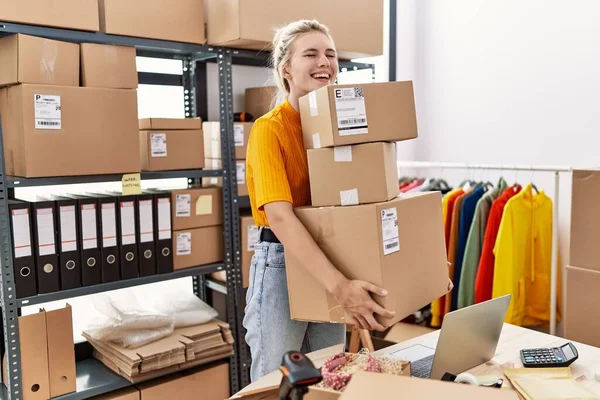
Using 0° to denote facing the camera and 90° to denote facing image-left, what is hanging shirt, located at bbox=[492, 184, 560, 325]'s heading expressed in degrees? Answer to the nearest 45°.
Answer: approximately 315°

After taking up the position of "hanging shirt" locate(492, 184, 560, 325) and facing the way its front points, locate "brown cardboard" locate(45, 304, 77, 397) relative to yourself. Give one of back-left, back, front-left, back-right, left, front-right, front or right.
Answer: right

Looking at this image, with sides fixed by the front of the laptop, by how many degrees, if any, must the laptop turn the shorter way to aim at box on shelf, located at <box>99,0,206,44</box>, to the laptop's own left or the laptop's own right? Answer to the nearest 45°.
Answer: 0° — it already faces it

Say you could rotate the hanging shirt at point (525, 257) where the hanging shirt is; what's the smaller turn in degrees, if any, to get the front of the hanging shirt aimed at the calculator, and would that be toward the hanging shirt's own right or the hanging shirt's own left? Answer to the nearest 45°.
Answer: approximately 45° to the hanging shirt's own right

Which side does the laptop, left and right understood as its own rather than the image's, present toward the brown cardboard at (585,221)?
right

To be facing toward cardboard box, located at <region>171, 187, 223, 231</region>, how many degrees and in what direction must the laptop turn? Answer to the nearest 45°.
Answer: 0° — it already faces it

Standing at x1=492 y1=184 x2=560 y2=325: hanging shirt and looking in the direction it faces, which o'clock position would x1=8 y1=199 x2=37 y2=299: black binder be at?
The black binder is roughly at 3 o'clock from the hanging shirt.

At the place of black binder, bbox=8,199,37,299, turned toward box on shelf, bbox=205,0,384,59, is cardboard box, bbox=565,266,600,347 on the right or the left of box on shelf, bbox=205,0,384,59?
right

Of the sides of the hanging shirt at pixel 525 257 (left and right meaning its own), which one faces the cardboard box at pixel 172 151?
right

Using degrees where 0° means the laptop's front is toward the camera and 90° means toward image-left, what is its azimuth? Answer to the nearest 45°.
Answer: approximately 135°
